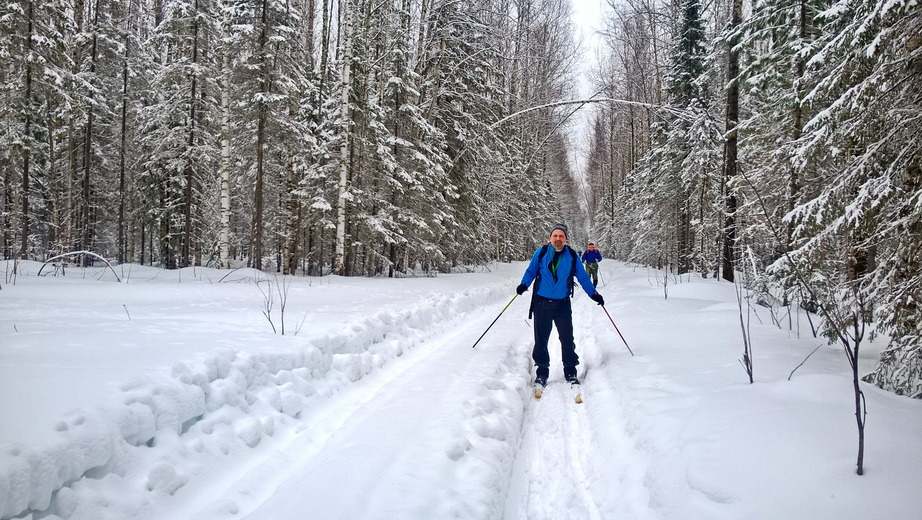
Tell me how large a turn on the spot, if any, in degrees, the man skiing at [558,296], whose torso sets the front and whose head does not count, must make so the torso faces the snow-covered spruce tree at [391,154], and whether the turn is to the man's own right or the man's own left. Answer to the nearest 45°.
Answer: approximately 135° to the man's own right

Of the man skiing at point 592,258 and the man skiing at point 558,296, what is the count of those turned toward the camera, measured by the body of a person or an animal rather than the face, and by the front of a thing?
2

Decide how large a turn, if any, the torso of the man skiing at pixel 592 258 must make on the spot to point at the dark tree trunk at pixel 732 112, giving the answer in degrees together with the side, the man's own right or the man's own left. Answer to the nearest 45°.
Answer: approximately 45° to the man's own left

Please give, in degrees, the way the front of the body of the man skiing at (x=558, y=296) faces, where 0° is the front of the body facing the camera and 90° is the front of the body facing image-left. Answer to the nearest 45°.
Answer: approximately 0°

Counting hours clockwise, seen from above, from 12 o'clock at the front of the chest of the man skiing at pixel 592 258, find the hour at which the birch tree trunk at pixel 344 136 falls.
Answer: The birch tree trunk is roughly at 4 o'clock from the man skiing.

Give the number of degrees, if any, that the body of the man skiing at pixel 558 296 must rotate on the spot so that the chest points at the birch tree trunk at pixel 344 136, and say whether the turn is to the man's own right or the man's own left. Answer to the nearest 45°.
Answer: approximately 135° to the man's own right
